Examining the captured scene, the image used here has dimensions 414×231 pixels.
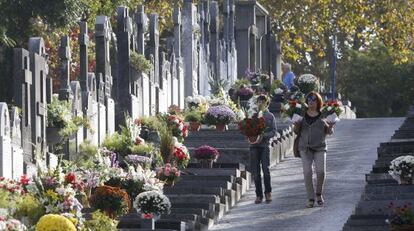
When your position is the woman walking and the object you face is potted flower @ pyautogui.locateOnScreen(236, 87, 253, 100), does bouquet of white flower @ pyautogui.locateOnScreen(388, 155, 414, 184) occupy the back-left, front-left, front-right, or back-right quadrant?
back-right

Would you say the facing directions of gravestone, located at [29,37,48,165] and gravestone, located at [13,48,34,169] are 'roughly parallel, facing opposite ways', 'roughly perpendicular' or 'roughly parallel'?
roughly parallel

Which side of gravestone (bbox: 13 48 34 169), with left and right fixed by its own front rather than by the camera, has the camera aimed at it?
right

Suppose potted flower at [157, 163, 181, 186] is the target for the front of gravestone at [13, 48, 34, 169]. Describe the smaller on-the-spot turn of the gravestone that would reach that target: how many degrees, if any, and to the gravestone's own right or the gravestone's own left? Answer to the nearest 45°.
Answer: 0° — it already faces it

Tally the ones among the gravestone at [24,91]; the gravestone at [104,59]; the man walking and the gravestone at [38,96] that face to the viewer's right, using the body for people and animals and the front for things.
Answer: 3

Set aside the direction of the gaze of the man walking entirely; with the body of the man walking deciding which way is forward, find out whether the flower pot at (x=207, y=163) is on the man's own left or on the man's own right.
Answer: on the man's own right

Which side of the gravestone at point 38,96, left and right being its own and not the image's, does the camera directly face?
right

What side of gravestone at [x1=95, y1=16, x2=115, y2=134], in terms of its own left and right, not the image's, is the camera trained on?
right
